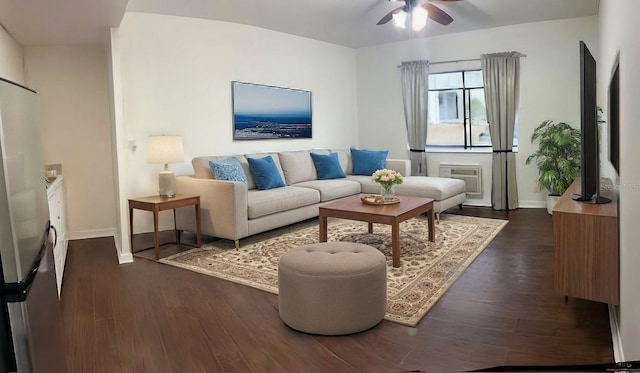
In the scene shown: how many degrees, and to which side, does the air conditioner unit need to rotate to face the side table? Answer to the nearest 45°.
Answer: approximately 45° to its right

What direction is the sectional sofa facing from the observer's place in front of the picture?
facing the viewer and to the right of the viewer

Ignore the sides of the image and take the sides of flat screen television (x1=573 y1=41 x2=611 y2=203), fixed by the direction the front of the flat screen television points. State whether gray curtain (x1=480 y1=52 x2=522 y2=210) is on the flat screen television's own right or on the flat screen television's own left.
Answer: on the flat screen television's own right

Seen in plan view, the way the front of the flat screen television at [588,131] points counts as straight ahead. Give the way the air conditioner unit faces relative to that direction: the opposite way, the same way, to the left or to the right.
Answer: to the left

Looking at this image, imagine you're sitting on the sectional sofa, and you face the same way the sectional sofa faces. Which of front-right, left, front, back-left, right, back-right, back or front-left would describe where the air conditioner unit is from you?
left

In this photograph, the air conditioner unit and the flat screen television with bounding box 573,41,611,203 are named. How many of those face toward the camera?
1

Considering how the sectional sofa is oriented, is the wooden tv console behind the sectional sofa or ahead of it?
ahead

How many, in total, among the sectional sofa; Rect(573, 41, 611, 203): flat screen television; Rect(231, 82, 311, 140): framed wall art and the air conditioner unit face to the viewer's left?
1

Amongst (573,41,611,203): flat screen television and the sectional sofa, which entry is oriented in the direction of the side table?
the flat screen television

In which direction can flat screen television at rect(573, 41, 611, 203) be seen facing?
to the viewer's left

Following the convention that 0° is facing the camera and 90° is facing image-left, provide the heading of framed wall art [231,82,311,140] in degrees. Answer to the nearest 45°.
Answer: approximately 315°
